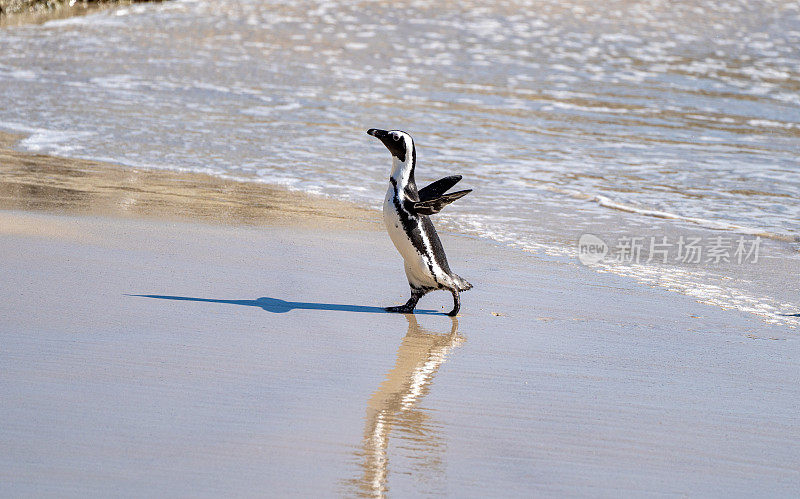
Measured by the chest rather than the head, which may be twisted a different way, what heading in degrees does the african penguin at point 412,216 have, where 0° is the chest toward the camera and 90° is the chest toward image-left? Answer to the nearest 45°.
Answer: approximately 90°
